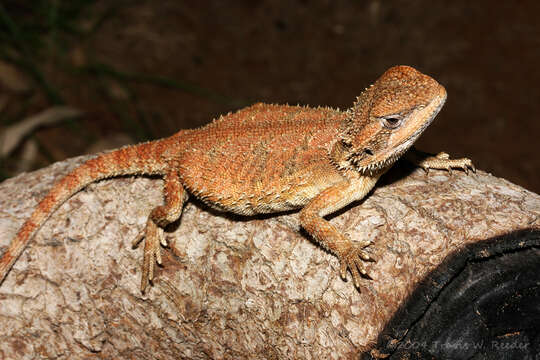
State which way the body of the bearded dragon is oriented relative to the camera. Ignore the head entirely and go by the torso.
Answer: to the viewer's right
